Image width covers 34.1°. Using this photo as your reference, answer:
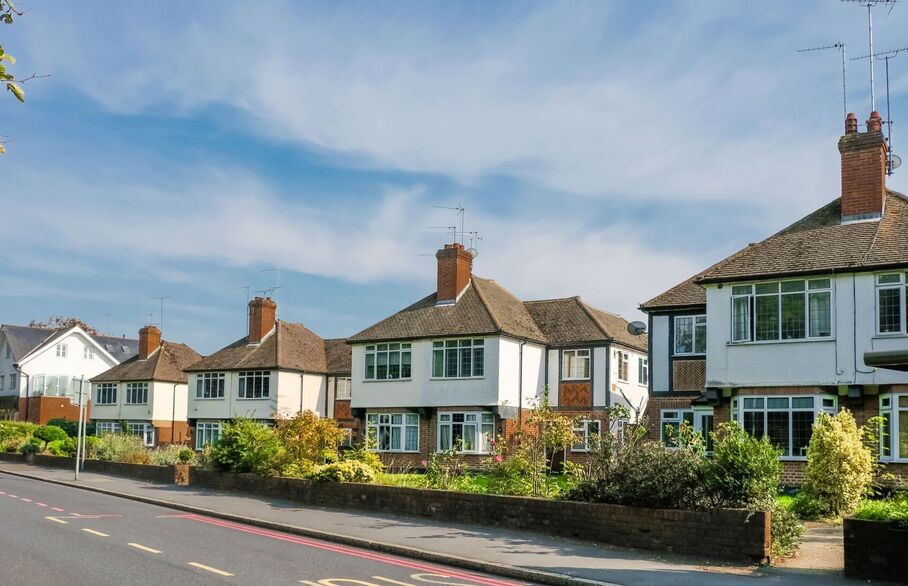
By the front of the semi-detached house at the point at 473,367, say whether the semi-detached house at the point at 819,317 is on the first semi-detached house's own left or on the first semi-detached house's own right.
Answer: on the first semi-detached house's own left

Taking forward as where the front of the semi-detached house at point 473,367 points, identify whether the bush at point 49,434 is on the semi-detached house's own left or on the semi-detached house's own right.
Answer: on the semi-detached house's own right

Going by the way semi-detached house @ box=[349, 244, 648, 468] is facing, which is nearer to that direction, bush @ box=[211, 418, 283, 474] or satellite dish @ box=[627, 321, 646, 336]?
the bush

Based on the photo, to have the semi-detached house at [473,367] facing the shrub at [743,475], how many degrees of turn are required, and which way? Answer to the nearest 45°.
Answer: approximately 45° to its left

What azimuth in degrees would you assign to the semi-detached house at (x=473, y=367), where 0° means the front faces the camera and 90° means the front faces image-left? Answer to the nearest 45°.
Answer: approximately 45°

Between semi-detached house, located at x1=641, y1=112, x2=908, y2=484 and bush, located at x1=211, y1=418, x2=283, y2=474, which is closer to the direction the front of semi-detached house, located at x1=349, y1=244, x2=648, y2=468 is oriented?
the bush
